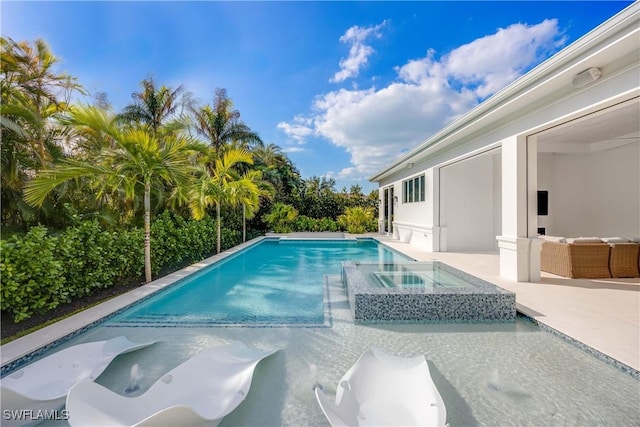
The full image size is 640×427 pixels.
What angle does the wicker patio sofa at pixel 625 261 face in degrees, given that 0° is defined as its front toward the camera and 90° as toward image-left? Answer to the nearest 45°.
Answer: approximately 180°

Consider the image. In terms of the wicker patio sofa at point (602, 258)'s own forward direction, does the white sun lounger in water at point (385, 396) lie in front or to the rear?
to the rear

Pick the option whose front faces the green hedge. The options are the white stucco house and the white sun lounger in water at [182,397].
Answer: the white stucco house

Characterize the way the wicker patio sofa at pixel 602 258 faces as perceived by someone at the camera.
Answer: facing away from the viewer

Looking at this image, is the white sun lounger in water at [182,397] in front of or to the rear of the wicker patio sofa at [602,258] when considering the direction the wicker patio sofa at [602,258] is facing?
to the rear

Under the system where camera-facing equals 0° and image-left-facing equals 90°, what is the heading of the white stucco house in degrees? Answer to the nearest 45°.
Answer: approximately 45°

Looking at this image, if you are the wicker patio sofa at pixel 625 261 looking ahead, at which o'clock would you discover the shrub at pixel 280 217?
The shrub is roughly at 11 o'clock from the wicker patio sofa.

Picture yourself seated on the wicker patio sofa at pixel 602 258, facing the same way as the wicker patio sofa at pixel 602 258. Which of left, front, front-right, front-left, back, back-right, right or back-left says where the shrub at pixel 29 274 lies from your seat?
back-left

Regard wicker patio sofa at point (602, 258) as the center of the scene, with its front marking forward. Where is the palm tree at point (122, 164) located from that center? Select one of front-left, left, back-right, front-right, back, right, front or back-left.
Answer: back-left
